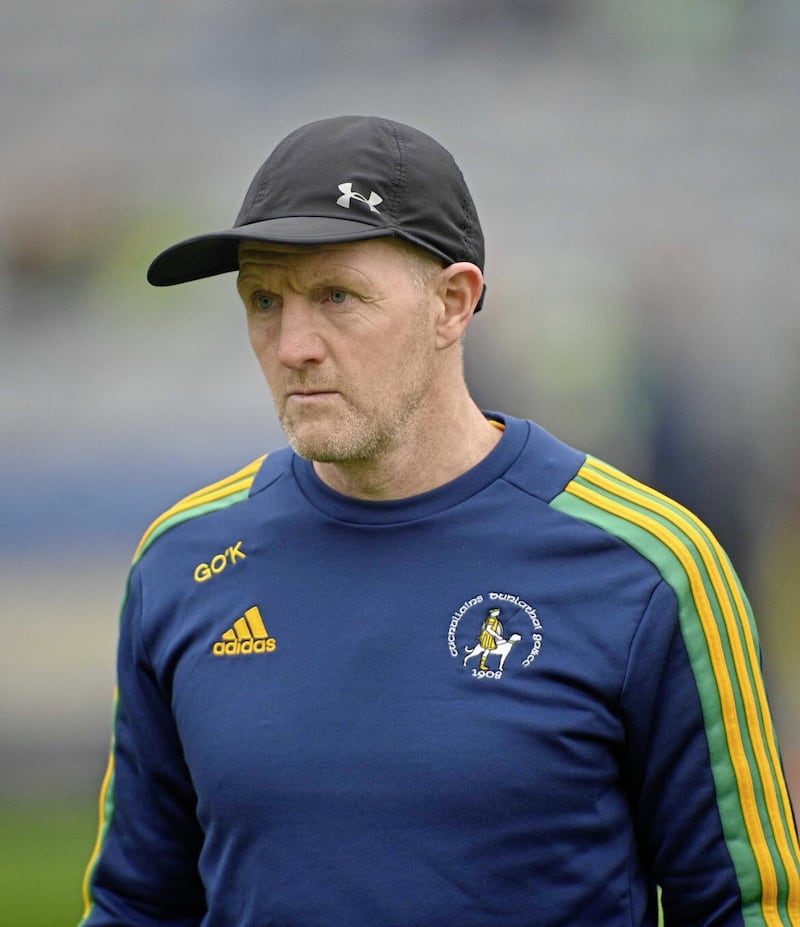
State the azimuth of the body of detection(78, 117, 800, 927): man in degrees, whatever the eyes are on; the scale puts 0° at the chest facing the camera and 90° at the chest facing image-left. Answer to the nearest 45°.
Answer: approximately 45°
